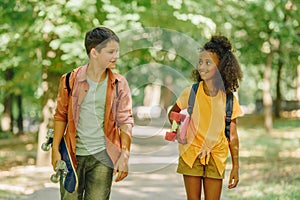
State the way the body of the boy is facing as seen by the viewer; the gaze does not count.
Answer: toward the camera

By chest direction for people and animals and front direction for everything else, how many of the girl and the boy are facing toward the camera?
2

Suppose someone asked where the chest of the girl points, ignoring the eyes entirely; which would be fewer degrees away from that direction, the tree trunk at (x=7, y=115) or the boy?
the boy

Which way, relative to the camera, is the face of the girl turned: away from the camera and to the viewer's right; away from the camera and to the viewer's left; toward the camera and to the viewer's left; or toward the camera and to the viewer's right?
toward the camera and to the viewer's left

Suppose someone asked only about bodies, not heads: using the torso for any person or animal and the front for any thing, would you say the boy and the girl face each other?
no

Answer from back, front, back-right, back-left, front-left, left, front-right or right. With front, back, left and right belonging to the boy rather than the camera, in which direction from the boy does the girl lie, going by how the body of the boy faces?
left

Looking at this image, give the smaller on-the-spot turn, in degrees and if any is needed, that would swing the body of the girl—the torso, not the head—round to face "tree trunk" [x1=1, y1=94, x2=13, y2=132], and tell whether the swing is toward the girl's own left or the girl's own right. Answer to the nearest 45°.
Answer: approximately 135° to the girl's own right

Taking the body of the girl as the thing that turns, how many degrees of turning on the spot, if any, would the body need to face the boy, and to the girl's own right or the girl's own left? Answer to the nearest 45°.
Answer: approximately 90° to the girl's own right

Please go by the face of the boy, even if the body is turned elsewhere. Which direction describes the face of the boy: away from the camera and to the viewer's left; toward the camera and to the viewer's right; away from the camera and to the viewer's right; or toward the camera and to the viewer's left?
toward the camera and to the viewer's right

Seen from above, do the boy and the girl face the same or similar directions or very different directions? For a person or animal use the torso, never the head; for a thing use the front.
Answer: same or similar directions

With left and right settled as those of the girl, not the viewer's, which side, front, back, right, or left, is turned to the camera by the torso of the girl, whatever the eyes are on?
front

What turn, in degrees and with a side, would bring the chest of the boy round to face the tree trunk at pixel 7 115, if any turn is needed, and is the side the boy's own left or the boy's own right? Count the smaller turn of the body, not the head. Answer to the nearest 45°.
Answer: approximately 180°
